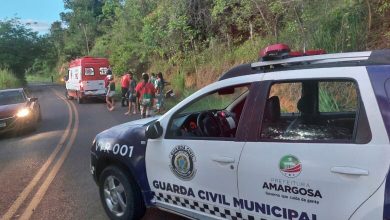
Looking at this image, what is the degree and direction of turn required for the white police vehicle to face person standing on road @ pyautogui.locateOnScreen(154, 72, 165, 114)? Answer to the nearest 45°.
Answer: approximately 45° to its right

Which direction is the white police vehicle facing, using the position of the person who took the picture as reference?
facing away from the viewer and to the left of the viewer
